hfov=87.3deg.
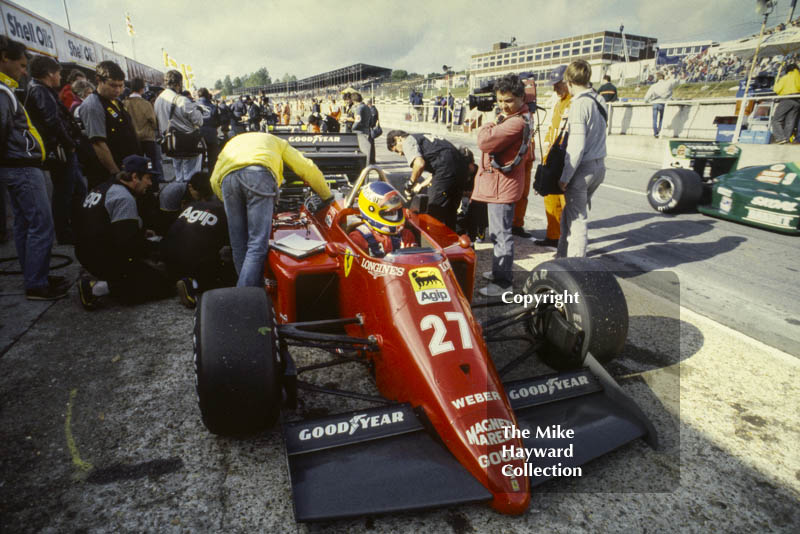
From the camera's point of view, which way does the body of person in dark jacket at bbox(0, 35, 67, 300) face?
to the viewer's right

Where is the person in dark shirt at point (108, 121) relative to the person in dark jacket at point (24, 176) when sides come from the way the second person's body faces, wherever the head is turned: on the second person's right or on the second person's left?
on the second person's left

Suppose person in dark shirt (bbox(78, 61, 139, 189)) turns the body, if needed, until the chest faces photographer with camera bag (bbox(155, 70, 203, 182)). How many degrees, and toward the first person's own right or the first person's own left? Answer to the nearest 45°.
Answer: approximately 90° to the first person's own left

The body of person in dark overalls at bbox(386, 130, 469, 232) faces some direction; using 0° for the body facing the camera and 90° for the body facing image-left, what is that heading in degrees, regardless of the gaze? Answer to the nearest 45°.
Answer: approximately 90°

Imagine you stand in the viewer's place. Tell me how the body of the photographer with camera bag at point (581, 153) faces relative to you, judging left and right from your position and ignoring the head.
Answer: facing away from the viewer and to the left of the viewer

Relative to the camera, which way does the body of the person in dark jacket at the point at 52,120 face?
to the viewer's right

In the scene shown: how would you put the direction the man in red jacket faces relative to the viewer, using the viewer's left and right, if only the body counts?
facing to the left of the viewer

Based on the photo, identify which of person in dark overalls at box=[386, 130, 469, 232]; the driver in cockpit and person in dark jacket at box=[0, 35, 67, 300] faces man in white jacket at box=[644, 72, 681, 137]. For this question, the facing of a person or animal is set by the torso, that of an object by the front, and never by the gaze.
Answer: person in dark jacket at box=[0, 35, 67, 300]

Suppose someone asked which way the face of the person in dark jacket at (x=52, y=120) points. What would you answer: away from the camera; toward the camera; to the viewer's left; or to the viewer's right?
to the viewer's right

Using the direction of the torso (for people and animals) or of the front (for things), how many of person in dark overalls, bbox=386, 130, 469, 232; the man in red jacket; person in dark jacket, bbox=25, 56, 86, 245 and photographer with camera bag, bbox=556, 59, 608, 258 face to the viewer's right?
1

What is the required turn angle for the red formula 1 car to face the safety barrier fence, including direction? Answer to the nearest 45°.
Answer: approximately 90° to its left

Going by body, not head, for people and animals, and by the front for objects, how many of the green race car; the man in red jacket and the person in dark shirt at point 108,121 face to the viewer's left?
1

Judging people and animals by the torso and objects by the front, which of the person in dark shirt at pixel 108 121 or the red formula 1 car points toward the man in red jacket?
the person in dark shirt

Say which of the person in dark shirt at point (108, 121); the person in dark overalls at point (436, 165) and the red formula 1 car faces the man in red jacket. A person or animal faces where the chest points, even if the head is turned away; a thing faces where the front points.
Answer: the person in dark shirt at point (108, 121)

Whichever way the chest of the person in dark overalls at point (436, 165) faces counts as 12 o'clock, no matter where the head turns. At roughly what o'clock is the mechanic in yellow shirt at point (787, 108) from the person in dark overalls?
The mechanic in yellow shirt is roughly at 5 o'clock from the person in dark overalls.
